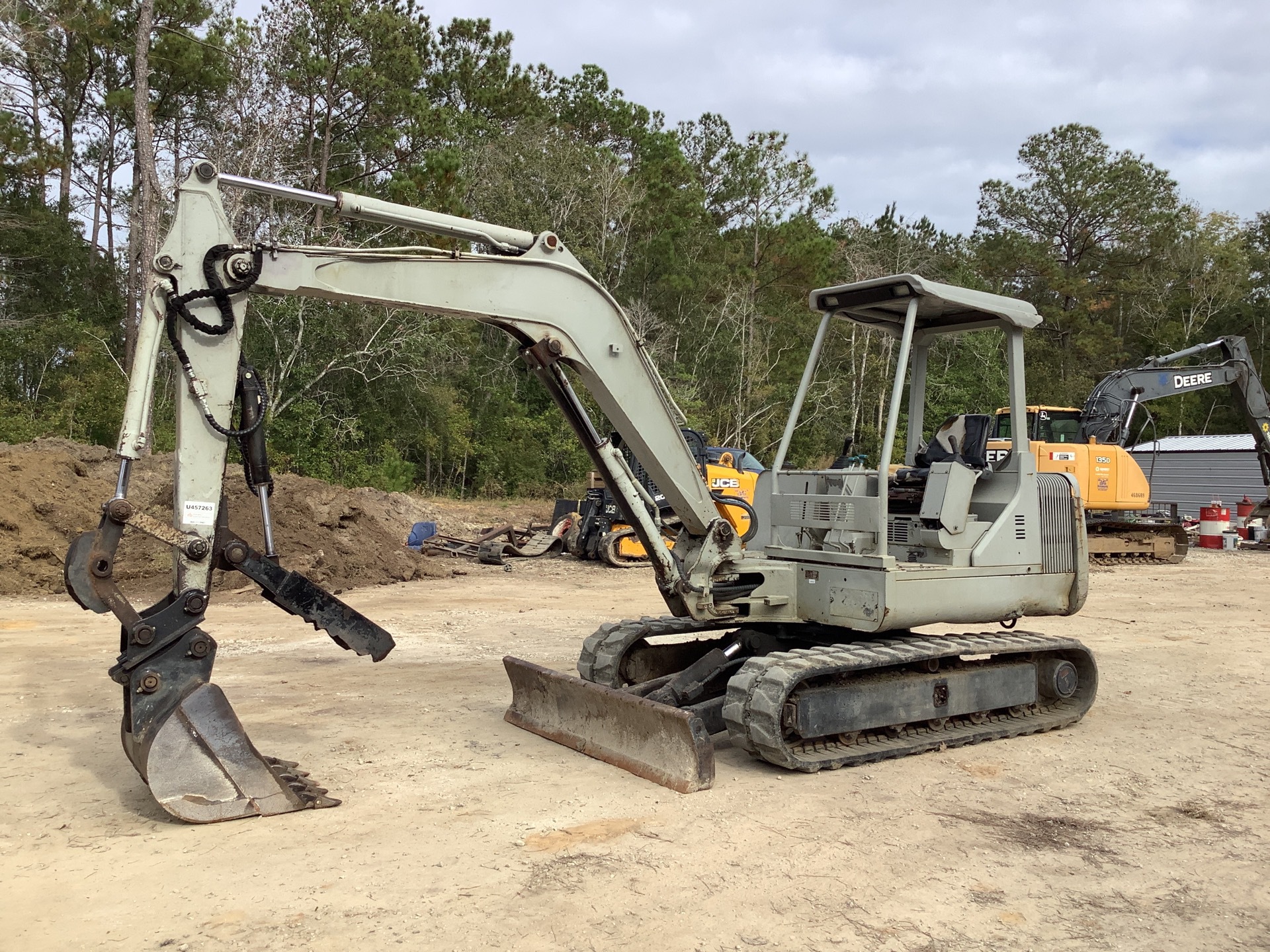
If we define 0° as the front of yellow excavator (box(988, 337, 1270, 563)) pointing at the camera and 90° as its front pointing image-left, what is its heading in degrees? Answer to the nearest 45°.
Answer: approximately 225°

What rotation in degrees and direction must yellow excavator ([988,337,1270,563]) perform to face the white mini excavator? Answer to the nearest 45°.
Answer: approximately 135° to its right

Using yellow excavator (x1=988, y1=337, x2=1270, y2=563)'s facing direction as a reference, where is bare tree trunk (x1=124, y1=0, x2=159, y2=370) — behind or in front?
behind

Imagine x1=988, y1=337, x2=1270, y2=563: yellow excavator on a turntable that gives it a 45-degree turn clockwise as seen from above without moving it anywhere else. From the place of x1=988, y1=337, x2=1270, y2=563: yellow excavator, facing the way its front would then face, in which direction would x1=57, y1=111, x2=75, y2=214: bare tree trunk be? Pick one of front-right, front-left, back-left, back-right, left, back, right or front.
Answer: back

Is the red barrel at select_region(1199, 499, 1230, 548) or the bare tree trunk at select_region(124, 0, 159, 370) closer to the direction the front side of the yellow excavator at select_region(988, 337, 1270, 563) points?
the red barrel

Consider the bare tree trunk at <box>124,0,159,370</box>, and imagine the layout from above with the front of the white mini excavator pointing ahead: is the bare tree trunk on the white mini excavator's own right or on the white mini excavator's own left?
on the white mini excavator's own right

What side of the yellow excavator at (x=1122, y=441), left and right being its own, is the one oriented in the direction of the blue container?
back

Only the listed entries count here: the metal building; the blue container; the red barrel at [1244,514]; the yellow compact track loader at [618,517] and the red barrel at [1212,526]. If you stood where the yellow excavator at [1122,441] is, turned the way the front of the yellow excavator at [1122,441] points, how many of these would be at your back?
2

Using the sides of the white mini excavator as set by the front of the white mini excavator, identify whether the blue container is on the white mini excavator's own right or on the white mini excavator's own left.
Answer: on the white mini excavator's own right

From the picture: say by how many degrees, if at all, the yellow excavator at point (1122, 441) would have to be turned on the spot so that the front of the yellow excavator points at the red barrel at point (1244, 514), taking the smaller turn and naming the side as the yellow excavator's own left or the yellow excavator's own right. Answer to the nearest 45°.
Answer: approximately 45° to the yellow excavator's own left

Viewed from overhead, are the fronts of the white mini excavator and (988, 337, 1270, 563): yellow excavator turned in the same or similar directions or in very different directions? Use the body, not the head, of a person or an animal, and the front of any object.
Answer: very different directions

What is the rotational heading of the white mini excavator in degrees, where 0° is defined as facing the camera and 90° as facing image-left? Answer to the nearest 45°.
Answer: approximately 45°

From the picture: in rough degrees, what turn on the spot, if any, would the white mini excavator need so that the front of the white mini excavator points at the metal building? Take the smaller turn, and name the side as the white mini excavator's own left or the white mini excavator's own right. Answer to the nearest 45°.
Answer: approximately 180°
